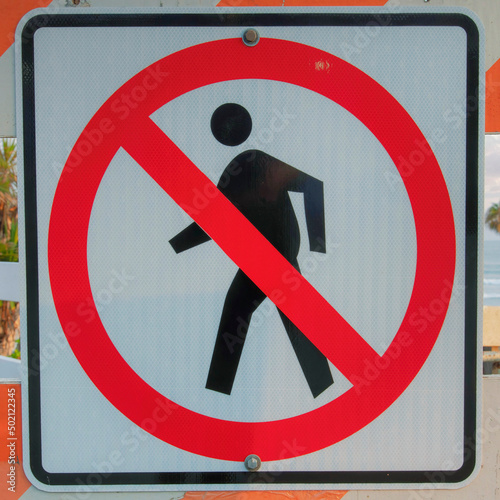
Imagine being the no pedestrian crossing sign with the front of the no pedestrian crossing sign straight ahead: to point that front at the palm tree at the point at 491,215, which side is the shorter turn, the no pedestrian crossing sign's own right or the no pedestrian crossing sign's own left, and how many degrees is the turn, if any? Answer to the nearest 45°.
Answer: approximately 135° to the no pedestrian crossing sign's own left

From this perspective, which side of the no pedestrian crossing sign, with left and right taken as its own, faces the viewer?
front
